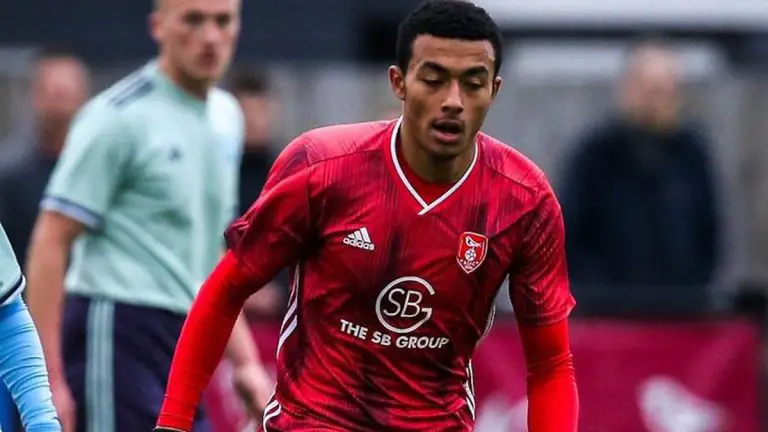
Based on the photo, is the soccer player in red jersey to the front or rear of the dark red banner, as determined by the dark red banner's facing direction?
to the front

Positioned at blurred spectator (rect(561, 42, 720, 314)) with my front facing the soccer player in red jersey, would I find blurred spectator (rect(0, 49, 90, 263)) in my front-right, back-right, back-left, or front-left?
front-right

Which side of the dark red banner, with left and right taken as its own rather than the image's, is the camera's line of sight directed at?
front

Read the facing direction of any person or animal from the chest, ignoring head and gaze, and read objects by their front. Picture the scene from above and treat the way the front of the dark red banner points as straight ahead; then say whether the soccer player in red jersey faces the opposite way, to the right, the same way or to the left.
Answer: the same way

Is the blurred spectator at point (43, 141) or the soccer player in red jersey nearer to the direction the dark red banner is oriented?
the soccer player in red jersey

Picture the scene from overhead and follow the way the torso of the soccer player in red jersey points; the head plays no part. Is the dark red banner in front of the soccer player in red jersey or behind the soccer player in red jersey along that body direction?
behind

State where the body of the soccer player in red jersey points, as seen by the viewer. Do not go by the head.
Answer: toward the camera

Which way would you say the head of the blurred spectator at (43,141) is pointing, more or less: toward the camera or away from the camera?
toward the camera

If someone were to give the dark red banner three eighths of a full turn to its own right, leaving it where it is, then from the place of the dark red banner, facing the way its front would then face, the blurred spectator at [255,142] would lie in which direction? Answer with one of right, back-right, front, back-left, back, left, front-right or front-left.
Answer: front-left

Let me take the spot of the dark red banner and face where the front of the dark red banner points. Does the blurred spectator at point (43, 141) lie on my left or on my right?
on my right

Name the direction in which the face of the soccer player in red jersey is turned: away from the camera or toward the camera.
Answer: toward the camera

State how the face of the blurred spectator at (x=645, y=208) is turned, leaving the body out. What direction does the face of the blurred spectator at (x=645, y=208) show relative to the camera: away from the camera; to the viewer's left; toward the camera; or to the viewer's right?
toward the camera

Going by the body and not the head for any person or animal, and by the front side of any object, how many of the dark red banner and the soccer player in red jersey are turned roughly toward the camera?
2

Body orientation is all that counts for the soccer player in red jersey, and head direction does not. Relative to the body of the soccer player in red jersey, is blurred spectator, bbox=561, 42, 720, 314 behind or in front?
behind

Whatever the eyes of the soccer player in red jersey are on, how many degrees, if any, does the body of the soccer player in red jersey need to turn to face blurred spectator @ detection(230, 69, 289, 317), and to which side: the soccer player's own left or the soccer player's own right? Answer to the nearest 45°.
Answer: approximately 180°
